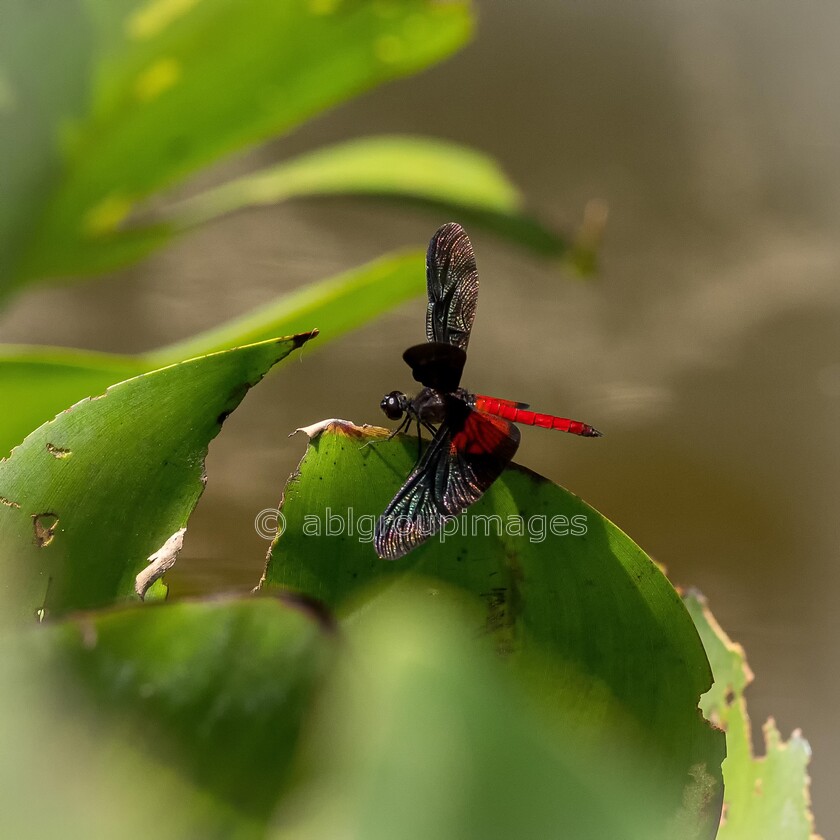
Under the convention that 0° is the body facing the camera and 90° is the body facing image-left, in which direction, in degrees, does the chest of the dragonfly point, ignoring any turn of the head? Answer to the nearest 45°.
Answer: approximately 90°
